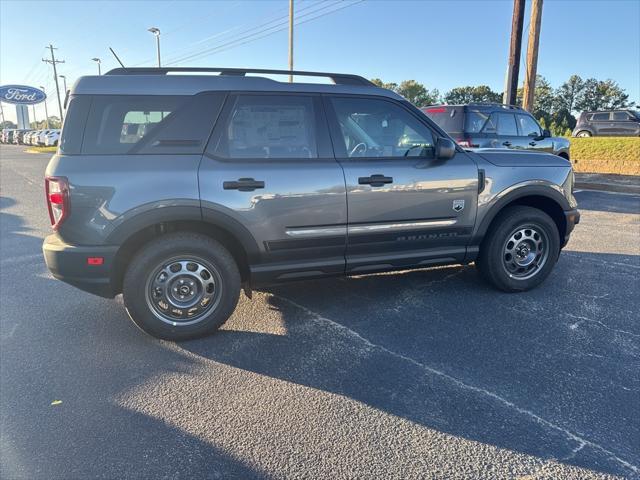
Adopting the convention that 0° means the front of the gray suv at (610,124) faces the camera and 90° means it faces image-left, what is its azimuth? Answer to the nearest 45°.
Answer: approximately 270°

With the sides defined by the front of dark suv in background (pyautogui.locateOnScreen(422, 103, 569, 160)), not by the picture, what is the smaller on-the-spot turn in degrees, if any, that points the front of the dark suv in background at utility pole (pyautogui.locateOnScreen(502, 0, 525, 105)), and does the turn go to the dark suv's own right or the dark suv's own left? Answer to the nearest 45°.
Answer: approximately 45° to the dark suv's own left

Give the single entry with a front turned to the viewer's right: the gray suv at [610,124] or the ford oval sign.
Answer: the gray suv

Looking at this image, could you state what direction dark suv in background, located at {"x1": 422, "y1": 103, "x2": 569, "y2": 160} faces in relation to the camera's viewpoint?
facing away from the viewer and to the right of the viewer

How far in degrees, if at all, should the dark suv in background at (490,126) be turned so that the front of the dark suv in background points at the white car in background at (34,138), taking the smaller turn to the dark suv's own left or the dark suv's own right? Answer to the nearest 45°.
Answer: approximately 90° to the dark suv's own left
